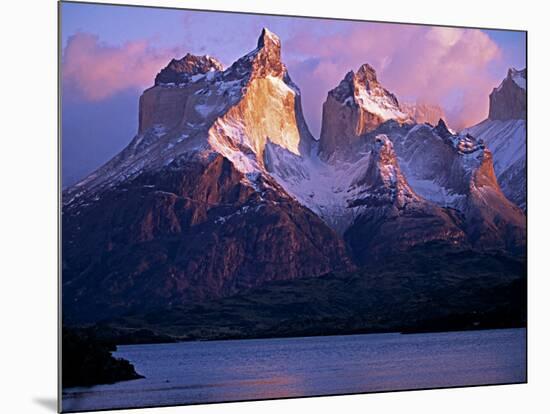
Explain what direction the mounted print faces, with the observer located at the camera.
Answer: facing the viewer and to the right of the viewer
